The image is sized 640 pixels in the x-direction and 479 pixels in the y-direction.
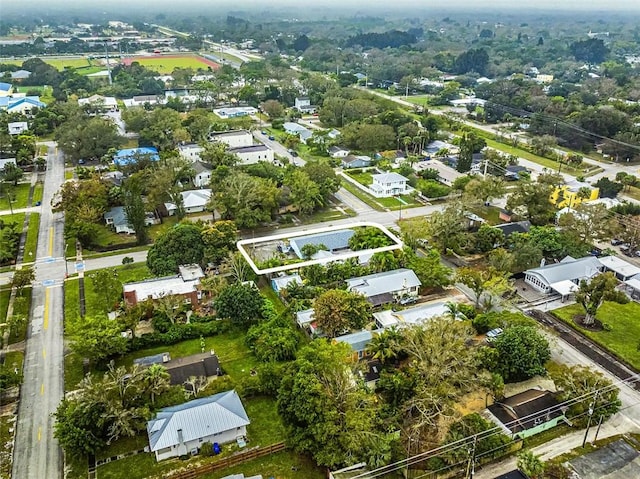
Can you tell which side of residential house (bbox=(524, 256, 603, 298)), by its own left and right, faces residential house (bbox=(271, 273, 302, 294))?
front

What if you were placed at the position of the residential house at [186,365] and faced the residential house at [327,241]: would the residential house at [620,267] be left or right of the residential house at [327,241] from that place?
right

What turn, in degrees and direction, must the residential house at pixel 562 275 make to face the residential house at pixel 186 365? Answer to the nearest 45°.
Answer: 0° — it already faces it

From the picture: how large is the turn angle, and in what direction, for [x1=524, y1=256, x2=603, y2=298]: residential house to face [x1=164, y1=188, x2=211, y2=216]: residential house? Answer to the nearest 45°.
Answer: approximately 45° to its right

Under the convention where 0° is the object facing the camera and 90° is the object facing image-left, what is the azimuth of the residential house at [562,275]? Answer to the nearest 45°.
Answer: approximately 45°

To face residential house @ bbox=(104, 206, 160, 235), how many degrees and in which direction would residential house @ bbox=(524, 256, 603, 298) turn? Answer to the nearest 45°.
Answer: approximately 45° to its right

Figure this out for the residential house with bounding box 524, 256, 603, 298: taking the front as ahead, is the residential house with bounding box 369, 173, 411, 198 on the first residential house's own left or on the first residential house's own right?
on the first residential house's own right

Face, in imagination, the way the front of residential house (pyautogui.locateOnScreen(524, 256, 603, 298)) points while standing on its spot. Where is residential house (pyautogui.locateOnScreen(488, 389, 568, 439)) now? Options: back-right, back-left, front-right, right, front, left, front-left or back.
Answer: front-left

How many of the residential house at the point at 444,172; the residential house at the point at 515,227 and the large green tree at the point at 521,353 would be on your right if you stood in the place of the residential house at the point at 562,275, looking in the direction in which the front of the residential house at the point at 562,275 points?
2

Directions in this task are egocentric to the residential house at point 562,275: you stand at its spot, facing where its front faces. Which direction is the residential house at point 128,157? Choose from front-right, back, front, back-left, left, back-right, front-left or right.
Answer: front-right

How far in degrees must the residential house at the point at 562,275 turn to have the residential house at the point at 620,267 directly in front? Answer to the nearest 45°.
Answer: approximately 180°

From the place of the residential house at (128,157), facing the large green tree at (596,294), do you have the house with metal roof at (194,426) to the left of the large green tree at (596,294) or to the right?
right

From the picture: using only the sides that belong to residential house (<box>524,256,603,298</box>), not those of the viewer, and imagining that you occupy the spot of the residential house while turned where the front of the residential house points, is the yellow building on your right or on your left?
on your right

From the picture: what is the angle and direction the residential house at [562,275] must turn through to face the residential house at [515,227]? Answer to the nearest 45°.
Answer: approximately 90° to its right
